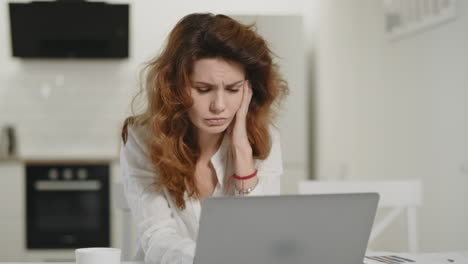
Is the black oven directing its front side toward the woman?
yes

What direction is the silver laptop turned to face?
away from the camera

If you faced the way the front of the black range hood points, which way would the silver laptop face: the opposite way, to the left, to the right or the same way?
the opposite way

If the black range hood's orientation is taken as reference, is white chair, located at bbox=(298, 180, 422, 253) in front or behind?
in front

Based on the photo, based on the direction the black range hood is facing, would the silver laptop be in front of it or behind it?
in front

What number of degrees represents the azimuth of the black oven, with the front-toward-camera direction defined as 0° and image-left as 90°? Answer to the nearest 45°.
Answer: approximately 0°

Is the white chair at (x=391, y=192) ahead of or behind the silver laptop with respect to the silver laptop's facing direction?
ahead
